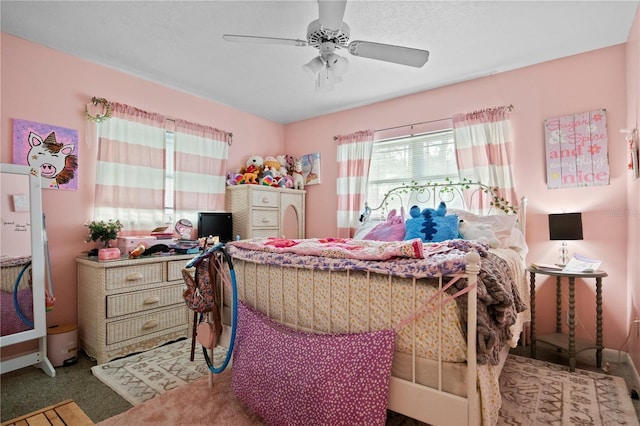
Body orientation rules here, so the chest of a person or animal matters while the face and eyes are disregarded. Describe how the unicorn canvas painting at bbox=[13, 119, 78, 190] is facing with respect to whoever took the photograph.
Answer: facing the viewer and to the right of the viewer

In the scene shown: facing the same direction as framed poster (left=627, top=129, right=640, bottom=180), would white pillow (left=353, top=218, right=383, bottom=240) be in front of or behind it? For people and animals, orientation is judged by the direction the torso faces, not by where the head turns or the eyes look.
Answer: in front

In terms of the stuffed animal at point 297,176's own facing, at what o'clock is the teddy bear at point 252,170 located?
The teddy bear is roughly at 2 o'clock from the stuffed animal.

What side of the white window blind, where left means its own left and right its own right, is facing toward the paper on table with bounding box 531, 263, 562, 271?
left

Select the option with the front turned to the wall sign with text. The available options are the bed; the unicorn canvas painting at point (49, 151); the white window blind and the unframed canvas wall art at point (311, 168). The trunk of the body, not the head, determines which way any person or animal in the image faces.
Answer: the unicorn canvas painting at point (49, 151)

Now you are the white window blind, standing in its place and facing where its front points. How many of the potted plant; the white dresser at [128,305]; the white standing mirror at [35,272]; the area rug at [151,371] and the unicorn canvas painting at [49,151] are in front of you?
5

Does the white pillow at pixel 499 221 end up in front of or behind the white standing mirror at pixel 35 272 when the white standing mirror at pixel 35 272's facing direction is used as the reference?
in front

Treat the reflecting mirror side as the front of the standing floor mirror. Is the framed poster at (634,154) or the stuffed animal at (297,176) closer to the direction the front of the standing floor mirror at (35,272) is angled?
the framed poster

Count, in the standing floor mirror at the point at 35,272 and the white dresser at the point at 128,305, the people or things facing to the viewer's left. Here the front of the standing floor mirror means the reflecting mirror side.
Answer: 0

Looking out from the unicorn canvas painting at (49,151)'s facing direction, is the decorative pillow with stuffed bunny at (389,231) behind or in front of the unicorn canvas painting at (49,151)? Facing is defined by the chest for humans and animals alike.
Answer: in front

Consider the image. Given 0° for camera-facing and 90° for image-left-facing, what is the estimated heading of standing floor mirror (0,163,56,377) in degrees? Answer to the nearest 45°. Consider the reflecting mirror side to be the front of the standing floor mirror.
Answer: approximately 315°

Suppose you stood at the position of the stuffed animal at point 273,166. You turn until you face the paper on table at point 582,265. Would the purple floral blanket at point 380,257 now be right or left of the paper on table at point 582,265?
right

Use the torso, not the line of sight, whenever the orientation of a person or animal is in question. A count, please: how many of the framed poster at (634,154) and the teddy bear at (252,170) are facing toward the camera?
1

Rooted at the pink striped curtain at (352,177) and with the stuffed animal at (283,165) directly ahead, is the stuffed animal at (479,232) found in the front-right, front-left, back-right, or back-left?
back-left
